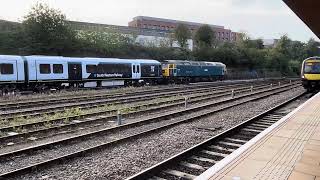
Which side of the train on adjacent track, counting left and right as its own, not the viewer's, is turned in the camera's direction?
front

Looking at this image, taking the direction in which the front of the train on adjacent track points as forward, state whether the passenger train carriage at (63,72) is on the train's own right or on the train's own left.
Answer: on the train's own right
